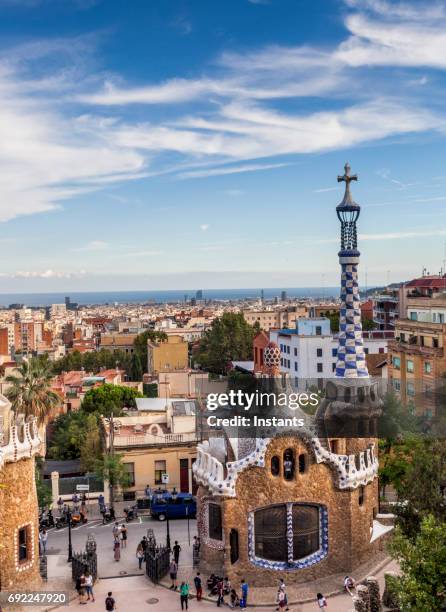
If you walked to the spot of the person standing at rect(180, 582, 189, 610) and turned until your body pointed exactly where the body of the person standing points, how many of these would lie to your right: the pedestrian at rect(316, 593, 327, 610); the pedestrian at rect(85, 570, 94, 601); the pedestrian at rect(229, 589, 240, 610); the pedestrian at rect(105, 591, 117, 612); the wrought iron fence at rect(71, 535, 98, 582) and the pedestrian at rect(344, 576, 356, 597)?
3

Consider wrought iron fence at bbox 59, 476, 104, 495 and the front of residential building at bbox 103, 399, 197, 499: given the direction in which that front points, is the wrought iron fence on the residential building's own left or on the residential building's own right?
on the residential building's own right

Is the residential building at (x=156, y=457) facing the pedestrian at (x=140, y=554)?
yes

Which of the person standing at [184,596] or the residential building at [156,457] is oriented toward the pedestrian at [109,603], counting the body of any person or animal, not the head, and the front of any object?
the residential building

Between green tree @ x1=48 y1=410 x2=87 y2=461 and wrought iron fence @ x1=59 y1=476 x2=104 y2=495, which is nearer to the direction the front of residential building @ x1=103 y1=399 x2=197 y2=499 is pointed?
the wrought iron fence

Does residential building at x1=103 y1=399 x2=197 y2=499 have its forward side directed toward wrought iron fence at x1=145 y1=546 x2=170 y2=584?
yes

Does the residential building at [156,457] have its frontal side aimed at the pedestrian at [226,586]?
yes
